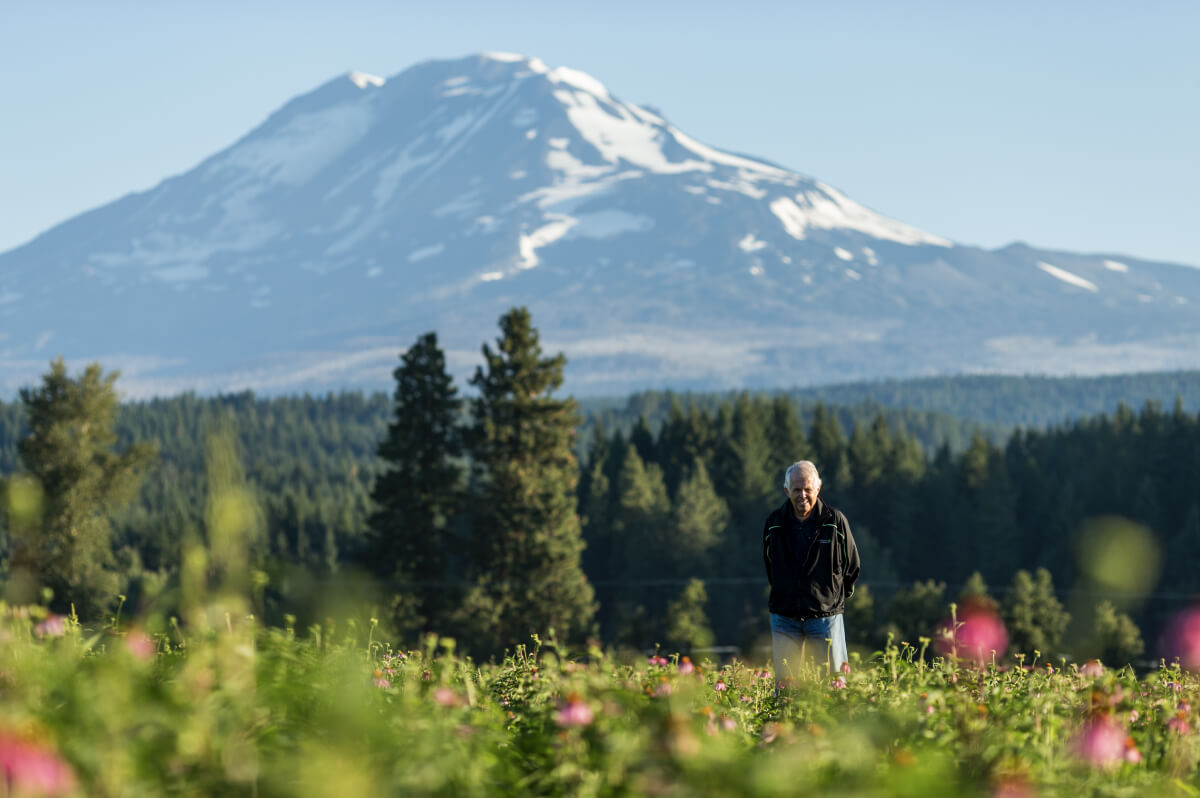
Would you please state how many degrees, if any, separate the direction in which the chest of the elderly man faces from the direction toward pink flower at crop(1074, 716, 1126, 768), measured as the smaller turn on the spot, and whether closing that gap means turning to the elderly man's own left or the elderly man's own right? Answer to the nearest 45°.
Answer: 0° — they already face it

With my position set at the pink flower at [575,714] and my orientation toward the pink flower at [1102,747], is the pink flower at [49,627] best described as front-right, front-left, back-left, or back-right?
back-left

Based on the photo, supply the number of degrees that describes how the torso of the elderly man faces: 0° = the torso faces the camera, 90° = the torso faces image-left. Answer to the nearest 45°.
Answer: approximately 0°

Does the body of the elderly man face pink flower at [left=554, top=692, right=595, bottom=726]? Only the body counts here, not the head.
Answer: yes

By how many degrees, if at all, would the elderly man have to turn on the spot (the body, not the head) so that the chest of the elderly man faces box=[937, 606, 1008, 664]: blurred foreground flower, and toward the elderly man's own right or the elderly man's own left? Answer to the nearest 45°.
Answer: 0° — they already face it
